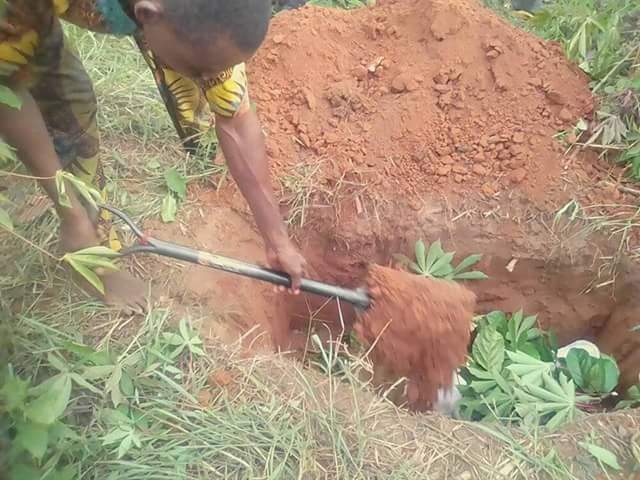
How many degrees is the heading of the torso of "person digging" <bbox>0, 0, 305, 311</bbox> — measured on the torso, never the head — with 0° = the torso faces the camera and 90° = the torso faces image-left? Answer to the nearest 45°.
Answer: approximately 315°

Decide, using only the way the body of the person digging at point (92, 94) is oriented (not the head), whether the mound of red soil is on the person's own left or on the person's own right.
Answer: on the person's own left

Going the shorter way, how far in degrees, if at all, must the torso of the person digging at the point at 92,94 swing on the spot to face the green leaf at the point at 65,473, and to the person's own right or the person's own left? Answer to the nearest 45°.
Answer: approximately 45° to the person's own right

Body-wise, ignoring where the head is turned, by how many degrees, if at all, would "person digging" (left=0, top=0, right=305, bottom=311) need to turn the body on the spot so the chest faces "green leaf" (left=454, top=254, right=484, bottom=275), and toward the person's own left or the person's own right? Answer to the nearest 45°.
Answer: approximately 45° to the person's own left

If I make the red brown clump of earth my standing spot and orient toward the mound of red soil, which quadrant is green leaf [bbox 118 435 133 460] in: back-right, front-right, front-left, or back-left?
back-left
